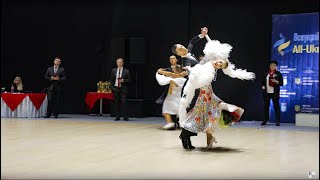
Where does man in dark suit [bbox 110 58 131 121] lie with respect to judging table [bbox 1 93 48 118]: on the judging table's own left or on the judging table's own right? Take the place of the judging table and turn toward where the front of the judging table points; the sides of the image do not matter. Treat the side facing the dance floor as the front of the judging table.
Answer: on the judging table's own left

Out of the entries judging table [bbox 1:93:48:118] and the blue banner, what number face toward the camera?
2

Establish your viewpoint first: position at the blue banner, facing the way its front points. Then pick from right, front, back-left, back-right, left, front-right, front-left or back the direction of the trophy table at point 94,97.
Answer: right

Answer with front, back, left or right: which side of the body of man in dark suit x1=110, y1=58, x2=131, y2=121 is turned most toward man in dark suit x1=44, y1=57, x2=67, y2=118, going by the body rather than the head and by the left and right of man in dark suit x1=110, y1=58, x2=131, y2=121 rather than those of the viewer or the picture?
right
